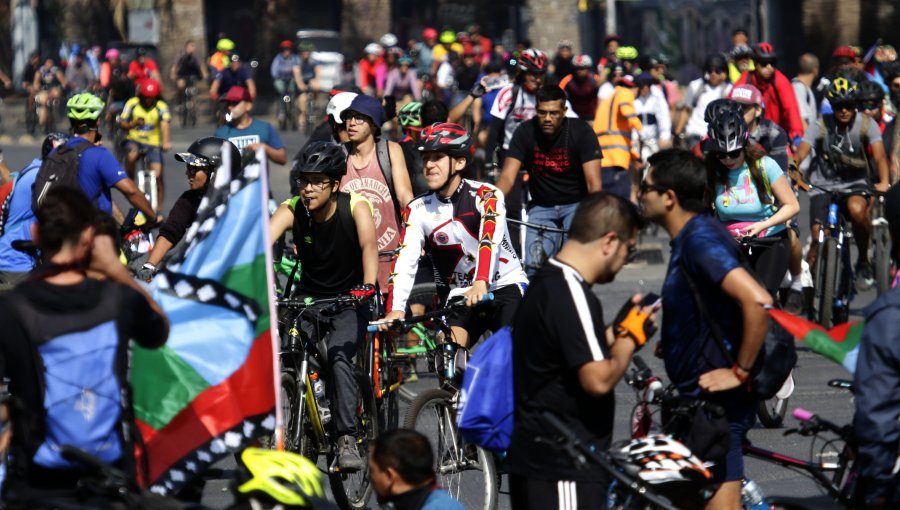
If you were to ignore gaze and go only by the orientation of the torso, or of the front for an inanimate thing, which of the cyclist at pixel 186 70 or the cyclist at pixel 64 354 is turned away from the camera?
the cyclist at pixel 64 354

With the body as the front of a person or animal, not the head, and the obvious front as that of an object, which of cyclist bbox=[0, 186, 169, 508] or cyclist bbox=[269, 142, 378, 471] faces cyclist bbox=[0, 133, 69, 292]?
cyclist bbox=[0, 186, 169, 508]

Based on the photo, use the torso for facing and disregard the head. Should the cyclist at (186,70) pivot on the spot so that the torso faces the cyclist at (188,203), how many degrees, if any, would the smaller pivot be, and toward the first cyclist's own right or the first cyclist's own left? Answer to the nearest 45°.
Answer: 0° — they already face them

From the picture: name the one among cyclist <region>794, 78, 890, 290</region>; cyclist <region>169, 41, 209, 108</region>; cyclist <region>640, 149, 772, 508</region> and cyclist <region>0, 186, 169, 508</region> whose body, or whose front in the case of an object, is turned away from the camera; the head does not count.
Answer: cyclist <region>0, 186, 169, 508</region>

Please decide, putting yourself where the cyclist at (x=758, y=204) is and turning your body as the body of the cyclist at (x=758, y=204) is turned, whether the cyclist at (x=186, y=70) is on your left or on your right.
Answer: on your right

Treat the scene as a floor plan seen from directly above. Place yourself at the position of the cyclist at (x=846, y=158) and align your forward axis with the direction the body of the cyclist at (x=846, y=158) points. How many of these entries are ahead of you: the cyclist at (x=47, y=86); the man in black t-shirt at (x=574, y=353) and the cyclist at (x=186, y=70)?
1

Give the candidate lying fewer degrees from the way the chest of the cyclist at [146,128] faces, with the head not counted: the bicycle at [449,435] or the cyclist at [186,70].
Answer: the bicycle

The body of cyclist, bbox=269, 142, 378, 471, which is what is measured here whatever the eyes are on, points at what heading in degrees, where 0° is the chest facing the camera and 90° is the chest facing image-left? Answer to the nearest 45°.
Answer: approximately 0°

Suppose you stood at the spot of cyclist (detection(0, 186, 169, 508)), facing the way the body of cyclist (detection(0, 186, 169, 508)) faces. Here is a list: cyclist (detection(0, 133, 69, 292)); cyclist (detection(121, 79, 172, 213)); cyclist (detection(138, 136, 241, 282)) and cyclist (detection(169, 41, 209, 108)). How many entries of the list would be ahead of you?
4

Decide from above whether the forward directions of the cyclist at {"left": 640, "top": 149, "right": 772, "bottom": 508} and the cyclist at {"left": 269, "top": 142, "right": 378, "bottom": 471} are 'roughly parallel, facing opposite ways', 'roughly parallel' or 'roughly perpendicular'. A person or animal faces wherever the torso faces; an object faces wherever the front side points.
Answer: roughly perpendicular

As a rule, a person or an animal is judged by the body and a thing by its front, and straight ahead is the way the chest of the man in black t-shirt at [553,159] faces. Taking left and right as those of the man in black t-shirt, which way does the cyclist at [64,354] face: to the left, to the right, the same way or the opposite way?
the opposite way
